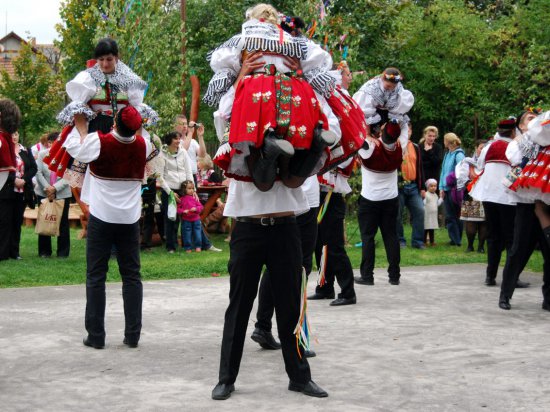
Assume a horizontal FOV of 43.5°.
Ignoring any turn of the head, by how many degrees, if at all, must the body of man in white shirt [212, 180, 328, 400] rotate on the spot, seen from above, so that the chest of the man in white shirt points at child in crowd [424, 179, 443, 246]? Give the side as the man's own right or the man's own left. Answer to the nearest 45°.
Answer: approximately 180°

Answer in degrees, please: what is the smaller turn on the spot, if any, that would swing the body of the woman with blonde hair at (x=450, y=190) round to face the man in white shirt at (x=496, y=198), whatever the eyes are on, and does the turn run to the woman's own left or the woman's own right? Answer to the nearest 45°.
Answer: approximately 45° to the woman's own left

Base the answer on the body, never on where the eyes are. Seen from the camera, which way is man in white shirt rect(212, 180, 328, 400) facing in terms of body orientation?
toward the camera

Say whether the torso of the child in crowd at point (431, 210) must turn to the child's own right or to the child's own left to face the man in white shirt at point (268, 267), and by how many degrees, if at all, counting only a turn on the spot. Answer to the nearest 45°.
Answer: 0° — they already face them

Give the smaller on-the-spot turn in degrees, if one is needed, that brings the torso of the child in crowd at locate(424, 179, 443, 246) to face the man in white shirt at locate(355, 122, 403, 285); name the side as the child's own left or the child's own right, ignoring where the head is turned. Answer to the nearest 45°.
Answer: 0° — they already face them

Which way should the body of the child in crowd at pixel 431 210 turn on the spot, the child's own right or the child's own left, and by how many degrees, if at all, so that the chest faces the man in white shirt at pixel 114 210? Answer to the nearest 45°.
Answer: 0° — they already face them

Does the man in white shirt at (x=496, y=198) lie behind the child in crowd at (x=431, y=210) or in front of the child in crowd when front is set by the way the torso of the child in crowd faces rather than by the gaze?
in front

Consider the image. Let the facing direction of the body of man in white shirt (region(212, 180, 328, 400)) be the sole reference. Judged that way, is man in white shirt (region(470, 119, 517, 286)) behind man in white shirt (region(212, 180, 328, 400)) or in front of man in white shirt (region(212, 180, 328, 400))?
behind

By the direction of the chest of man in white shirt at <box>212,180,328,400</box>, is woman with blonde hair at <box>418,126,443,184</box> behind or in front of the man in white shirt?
behind

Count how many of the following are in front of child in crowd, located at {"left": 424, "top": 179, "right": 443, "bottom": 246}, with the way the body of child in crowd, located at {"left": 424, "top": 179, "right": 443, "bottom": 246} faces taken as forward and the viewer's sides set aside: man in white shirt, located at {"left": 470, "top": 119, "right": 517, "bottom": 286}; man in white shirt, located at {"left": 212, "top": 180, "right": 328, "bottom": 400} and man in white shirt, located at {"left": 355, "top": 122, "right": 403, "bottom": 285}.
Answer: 3

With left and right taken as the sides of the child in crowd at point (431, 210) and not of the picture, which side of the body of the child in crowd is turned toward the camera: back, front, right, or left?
front

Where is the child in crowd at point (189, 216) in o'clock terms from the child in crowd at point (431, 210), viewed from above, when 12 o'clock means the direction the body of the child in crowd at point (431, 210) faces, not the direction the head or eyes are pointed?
the child in crowd at point (189, 216) is roughly at 2 o'clock from the child in crowd at point (431, 210).

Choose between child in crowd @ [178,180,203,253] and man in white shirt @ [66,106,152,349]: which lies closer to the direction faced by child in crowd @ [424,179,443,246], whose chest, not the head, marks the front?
the man in white shirt

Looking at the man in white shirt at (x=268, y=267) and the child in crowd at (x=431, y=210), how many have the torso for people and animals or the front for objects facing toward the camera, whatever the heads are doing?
2

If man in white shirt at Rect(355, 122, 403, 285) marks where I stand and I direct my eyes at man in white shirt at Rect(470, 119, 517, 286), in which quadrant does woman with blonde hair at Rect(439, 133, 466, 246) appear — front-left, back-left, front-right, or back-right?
front-left
